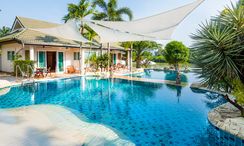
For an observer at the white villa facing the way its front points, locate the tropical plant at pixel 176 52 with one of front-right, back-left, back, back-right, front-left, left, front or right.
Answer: front-left

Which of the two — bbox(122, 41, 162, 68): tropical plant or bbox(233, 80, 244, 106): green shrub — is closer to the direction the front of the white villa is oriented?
the green shrub

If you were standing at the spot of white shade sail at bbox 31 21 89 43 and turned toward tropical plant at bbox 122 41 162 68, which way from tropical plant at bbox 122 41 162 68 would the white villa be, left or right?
left

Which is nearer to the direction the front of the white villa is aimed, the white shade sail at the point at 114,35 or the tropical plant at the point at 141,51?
the white shade sail

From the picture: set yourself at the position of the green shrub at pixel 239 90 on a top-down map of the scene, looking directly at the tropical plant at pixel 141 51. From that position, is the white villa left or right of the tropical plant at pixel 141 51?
left

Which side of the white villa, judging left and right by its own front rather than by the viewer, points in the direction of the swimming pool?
front

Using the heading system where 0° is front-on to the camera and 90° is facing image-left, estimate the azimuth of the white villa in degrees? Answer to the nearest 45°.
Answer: approximately 315°
